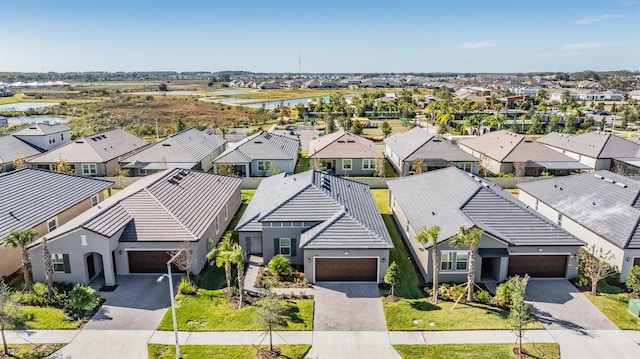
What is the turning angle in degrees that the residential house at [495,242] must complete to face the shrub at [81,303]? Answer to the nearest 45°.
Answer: approximately 45° to its right

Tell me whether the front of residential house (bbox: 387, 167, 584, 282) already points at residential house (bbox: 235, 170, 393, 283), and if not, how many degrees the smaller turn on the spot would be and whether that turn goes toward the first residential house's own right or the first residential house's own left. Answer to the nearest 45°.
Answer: approximately 90° to the first residential house's own right

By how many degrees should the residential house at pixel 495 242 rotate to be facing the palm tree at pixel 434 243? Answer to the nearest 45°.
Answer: approximately 45° to its right

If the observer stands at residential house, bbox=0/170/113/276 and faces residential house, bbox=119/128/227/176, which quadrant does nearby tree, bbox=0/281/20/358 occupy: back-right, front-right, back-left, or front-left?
back-right

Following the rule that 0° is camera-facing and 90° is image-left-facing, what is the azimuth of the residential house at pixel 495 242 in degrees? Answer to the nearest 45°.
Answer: approximately 0°
